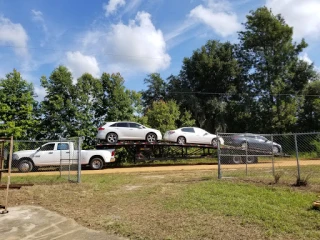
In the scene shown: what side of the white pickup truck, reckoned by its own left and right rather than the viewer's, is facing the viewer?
left

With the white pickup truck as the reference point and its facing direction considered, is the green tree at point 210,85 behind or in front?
behind

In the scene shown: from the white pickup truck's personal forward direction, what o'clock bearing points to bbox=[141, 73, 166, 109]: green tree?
The green tree is roughly at 4 o'clock from the white pickup truck.

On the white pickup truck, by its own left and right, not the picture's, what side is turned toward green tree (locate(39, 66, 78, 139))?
right

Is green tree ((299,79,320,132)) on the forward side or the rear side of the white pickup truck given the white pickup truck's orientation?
on the rear side

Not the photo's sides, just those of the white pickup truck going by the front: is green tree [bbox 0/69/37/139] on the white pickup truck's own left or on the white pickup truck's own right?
on the white pickup truck's own right

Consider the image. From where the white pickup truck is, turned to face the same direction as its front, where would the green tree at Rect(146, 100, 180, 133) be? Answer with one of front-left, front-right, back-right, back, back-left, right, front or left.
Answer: back-right

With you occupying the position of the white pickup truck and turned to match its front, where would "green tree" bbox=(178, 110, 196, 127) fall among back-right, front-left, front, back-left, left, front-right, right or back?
back-right

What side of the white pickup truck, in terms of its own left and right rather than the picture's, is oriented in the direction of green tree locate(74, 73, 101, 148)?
right
